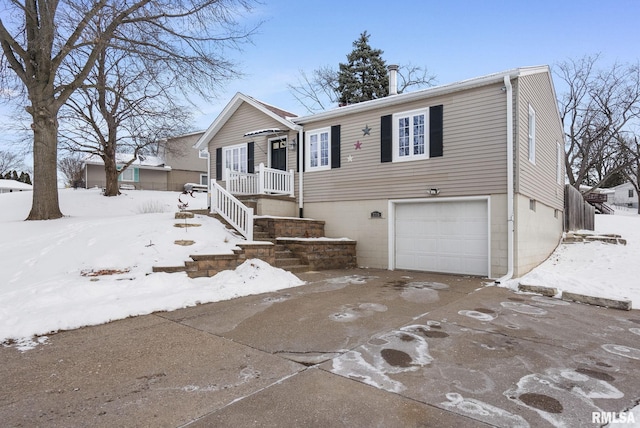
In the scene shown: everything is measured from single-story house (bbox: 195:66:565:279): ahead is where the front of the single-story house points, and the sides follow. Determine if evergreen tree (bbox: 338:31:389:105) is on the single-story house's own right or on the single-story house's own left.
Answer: on the single-story house's own right

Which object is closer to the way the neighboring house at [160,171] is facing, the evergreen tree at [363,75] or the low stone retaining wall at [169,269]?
the low stone retaining wall

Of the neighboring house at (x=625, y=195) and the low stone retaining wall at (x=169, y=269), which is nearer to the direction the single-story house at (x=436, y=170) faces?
the low stone retaining wall

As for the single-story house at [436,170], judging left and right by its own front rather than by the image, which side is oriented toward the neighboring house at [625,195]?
back

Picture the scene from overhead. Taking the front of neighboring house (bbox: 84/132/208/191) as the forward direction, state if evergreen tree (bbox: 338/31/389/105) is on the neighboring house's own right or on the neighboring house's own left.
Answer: on the neighboring house's own left

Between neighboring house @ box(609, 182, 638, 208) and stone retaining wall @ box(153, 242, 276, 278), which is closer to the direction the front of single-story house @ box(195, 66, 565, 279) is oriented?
the stone retaining wall

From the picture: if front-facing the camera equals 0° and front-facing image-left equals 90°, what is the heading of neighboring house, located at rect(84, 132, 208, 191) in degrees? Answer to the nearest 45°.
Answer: approximately 45°

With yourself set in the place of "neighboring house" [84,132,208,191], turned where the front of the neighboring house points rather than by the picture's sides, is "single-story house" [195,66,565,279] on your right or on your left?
on your left

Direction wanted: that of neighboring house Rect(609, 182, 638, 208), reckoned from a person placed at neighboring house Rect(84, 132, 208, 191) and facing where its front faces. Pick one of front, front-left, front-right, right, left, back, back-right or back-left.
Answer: back-left

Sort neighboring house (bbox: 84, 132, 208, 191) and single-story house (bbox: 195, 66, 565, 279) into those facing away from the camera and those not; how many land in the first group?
0

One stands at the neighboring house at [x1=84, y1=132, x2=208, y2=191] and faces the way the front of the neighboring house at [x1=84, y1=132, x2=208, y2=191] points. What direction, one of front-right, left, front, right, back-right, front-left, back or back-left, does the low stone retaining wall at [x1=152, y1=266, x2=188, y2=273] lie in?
front-left

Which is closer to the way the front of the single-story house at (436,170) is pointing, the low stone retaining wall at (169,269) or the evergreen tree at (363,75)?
the low stone retaining wall

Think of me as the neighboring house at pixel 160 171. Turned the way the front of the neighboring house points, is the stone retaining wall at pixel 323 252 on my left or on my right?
on my left

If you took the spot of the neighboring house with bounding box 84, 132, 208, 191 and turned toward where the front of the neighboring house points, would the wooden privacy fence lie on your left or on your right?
on your left
